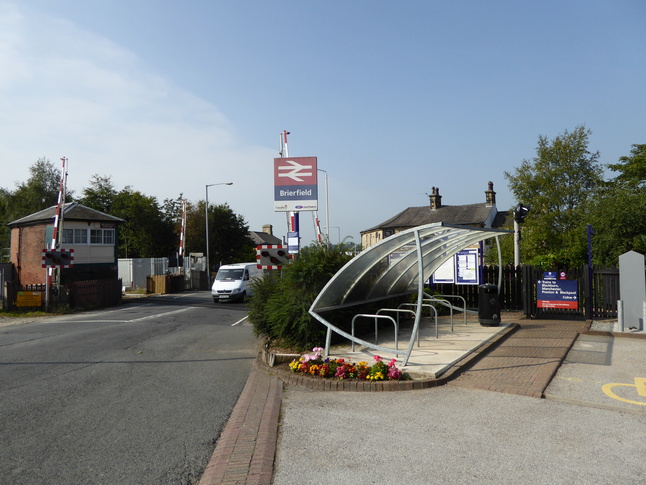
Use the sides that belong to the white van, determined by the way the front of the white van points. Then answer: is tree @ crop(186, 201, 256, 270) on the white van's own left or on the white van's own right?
on the white van's own right

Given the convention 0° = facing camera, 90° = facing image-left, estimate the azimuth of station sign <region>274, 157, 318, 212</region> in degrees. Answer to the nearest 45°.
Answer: approximately 0°

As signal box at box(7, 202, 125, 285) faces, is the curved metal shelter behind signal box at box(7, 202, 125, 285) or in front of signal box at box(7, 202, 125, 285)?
in front

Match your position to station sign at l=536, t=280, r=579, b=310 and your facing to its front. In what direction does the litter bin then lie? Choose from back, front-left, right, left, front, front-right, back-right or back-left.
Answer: front-right

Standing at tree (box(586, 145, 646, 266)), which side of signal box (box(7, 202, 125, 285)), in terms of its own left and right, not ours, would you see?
front

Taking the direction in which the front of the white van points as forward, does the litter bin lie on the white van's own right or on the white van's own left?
on the white van's own left

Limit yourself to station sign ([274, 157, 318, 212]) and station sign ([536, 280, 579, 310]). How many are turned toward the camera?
2

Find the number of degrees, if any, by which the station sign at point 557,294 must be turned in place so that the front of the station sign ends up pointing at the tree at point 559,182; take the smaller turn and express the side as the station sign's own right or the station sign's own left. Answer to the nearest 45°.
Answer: approximately 180°

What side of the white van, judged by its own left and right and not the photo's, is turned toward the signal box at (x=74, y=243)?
right

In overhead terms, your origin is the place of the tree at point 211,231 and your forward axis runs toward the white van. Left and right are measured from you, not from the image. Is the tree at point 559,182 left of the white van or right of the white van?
left

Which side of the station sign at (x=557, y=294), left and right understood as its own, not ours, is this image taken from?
front

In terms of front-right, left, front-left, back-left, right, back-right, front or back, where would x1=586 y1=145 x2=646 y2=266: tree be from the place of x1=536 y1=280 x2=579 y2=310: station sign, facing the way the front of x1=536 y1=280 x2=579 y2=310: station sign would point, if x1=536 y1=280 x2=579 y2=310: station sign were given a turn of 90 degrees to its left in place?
left
